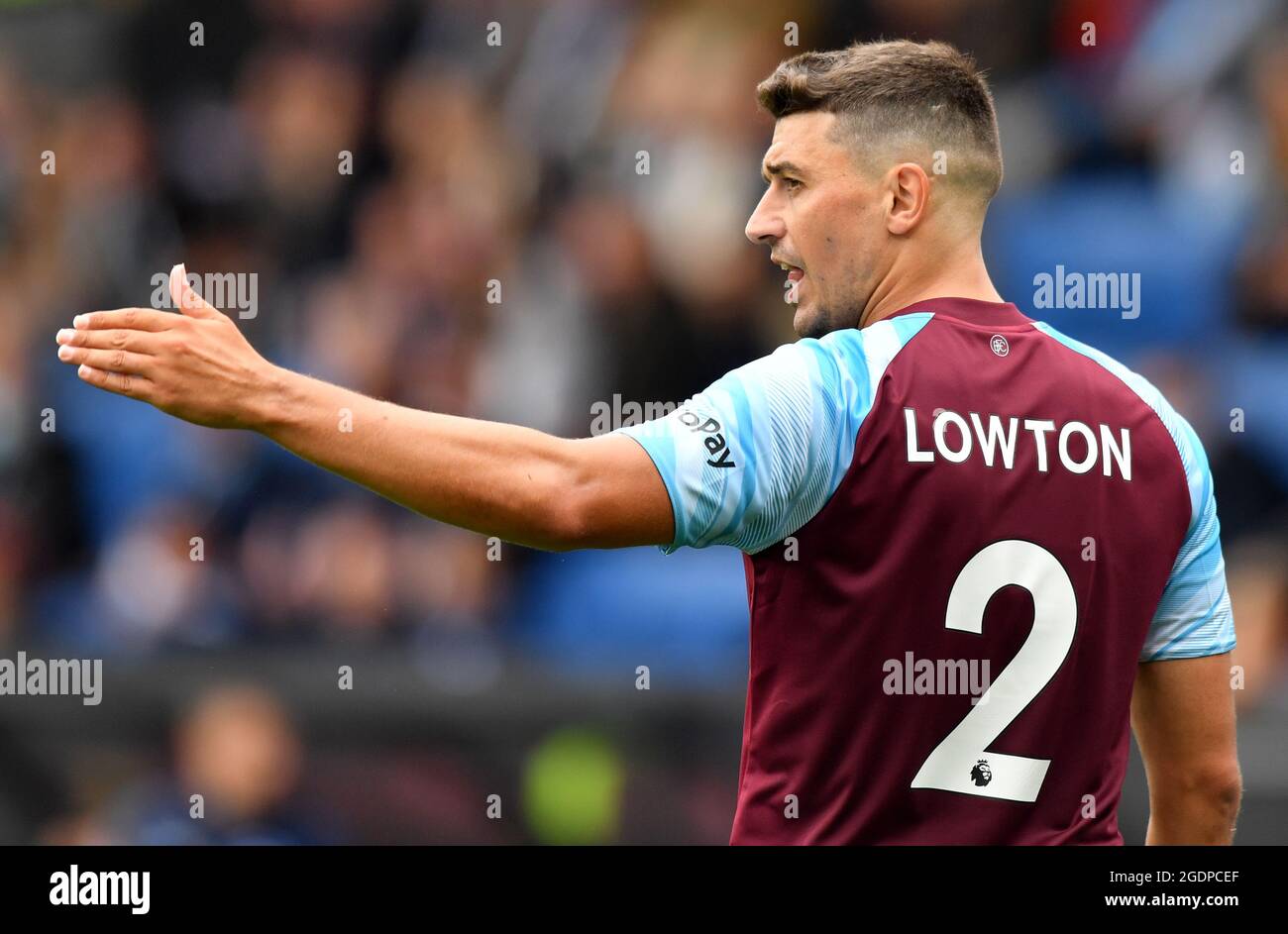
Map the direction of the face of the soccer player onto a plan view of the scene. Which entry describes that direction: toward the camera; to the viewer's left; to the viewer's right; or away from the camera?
to the viewer's left

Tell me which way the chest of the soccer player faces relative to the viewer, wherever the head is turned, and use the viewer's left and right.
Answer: facing away from the viewer and to the left of the viewer
